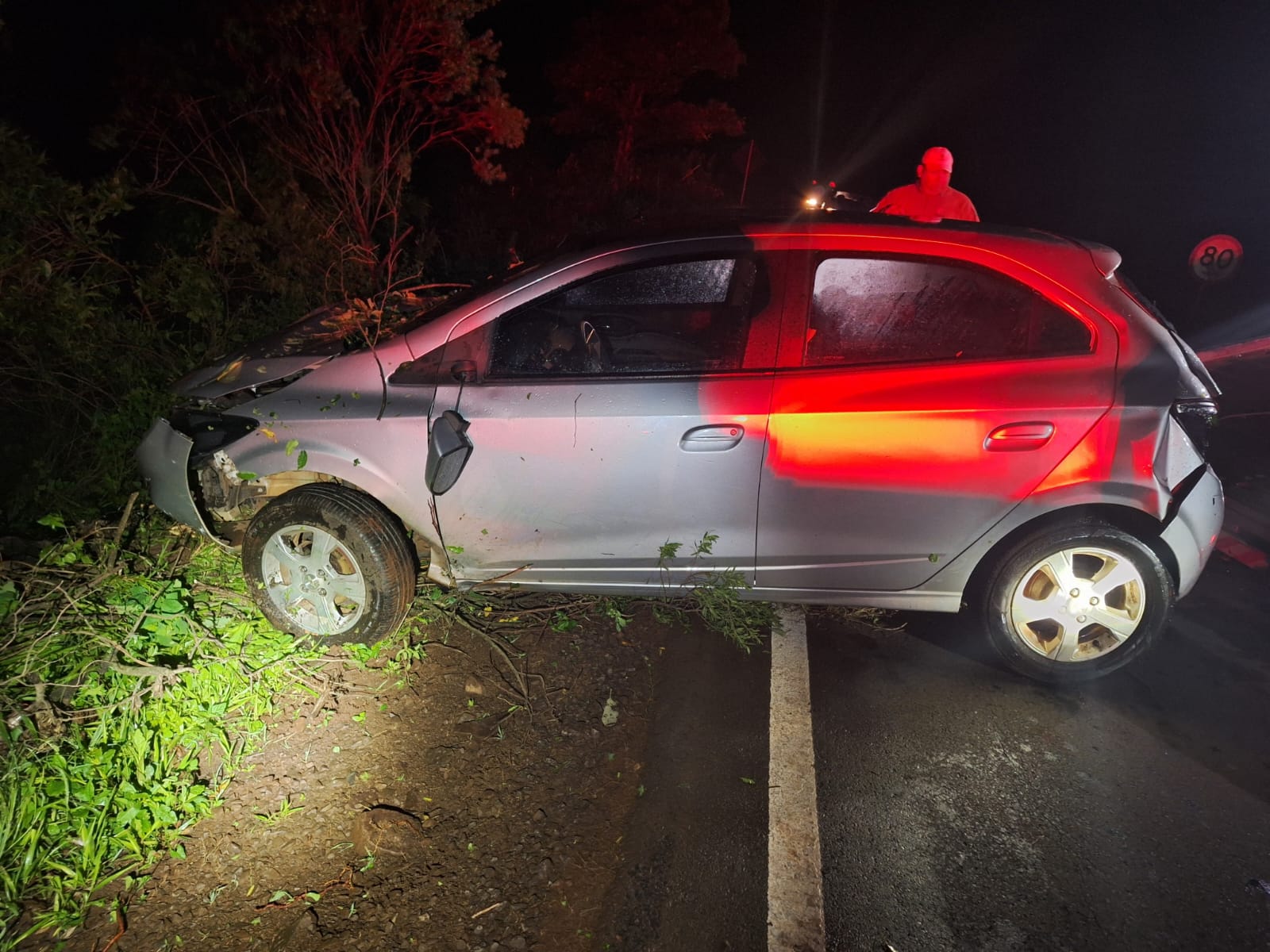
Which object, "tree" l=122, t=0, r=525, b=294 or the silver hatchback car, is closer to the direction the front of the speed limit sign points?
the silver hatchback car

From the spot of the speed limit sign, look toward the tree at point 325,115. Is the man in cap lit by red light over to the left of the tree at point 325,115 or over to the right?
left

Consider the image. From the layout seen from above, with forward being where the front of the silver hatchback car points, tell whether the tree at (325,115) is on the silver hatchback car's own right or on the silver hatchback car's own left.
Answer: on the silver hatchback car's own right

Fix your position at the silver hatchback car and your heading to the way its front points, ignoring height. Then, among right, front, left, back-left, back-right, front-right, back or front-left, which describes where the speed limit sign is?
back-right

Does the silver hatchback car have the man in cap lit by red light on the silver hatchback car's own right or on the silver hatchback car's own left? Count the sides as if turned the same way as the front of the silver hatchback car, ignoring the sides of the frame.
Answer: on the silver hatchback car's own right

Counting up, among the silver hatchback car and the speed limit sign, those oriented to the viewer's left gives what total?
1

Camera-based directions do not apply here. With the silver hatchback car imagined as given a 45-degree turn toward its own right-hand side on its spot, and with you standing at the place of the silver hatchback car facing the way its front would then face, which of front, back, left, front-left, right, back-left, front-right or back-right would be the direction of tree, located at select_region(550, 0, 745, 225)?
front-right

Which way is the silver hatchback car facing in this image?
to the viewer's left

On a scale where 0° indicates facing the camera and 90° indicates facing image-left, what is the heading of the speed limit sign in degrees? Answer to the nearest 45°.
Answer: approximately 0°

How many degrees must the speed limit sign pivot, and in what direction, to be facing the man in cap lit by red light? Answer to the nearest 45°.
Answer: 0° — it already faces them

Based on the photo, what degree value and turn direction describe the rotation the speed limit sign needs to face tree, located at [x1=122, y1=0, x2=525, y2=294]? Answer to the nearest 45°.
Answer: approximately 45° to its right
